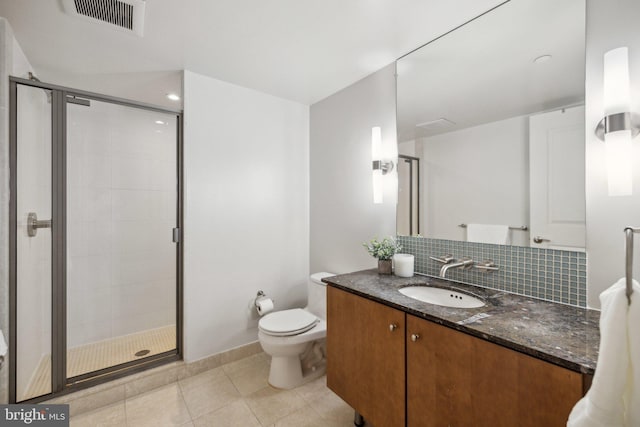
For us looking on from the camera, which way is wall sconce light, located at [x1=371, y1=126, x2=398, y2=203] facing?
facing the viewer and to the left of the viewer

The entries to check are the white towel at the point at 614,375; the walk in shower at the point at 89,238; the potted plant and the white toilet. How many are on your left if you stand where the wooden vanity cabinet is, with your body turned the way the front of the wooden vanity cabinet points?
1

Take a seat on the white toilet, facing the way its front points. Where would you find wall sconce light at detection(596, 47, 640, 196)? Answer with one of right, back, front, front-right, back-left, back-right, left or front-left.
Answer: left

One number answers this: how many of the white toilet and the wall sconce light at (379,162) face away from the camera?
0

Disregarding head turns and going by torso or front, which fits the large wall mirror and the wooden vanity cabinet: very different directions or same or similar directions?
same or similar directions

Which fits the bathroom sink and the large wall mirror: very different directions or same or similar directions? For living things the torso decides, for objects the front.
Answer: same or similar directions

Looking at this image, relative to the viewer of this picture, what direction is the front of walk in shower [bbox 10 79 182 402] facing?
facing the viewer and to the right of the viewer

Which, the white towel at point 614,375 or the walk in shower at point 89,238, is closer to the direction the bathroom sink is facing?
the walk in shower

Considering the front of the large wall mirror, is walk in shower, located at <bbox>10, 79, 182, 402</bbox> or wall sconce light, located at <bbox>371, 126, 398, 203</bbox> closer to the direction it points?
the walk in shower

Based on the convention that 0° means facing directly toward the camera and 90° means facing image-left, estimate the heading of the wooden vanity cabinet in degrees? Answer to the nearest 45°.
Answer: approximately 45°

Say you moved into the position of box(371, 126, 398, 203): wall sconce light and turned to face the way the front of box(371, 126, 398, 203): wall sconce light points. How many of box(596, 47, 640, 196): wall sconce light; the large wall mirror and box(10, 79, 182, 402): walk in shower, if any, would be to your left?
2

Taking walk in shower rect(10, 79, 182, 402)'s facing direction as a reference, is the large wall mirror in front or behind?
in front
